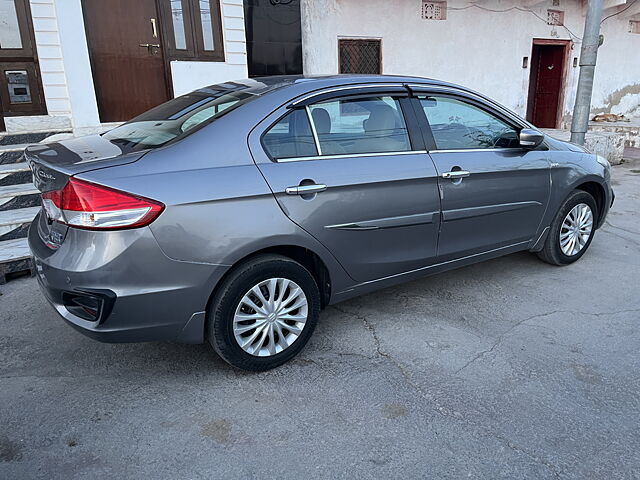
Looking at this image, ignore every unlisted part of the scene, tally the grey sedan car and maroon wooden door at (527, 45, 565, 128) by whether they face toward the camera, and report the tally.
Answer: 1

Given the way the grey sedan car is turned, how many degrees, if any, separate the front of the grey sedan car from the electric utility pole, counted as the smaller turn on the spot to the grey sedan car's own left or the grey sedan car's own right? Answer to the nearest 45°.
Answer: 0° — it already faces it

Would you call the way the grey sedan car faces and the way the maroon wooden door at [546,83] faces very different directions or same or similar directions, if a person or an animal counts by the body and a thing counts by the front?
very different directions

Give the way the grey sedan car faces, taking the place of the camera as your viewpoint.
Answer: facing away from the viewer and to the right of the viewer

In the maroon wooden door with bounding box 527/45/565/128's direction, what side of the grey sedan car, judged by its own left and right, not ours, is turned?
front

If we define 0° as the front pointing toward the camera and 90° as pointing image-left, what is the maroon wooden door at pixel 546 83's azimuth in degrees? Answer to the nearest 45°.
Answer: approximately 0°

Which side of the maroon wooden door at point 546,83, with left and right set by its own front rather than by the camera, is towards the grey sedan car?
front

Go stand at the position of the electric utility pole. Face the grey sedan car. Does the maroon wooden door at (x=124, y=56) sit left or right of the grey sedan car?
right
